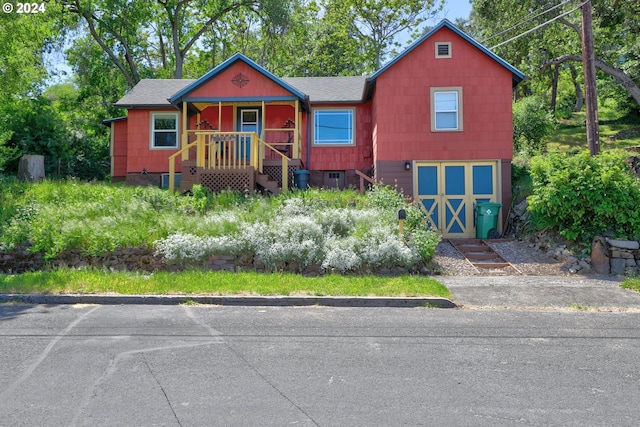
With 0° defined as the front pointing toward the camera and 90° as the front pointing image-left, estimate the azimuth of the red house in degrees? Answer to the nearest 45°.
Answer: approximately 0°

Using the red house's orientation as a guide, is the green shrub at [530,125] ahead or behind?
behind

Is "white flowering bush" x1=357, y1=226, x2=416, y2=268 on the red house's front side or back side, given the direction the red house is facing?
on the front side

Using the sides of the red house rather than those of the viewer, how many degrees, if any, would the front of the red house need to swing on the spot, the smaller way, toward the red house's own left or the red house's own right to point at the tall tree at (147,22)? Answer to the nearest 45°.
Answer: approximately 135° to the red house's own right
